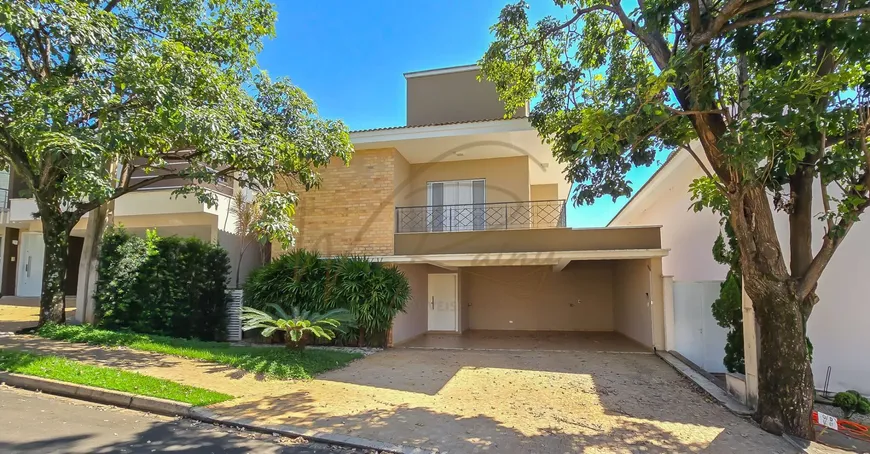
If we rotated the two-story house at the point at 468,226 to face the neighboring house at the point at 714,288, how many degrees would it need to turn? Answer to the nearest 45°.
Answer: approximately 45° to its left

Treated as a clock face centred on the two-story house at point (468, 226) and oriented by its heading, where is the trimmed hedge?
The trimmed hedge is roughly at 2 o'clock from the two-story house.

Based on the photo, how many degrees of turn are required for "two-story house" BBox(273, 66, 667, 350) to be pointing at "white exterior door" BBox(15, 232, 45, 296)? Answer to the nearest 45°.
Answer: approximately 90° to its right

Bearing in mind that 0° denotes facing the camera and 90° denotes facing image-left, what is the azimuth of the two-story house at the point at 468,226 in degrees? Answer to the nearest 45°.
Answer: approximately 0°

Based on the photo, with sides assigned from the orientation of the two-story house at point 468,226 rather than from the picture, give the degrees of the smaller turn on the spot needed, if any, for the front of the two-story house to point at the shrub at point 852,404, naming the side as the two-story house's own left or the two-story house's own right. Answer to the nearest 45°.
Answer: approximately 45° to the two-story house's own left

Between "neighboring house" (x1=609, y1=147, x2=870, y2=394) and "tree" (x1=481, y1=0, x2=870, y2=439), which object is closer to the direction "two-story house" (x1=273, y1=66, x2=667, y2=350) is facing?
the tree

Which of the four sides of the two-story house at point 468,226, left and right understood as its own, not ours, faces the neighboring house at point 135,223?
right

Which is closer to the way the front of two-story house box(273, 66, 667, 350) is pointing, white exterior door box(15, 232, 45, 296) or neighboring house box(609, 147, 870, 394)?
the neighboring house
